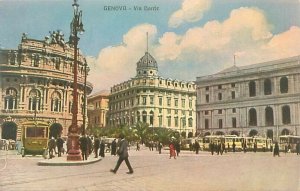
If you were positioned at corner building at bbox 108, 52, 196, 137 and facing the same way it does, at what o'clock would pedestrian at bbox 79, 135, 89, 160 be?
The pedestrian is roughly at 1 o'clock from the corner building.

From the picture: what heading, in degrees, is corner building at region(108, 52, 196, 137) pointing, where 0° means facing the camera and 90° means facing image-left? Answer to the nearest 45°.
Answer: approximately 0°

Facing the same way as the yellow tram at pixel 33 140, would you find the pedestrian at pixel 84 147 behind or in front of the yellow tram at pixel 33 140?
in front

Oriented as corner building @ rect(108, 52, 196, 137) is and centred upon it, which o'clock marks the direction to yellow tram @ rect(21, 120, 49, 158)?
The yellow tram is roughly at 12 o'clock from the corner building.

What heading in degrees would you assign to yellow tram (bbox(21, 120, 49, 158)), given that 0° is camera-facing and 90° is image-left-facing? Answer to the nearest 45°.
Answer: approximately 0°
